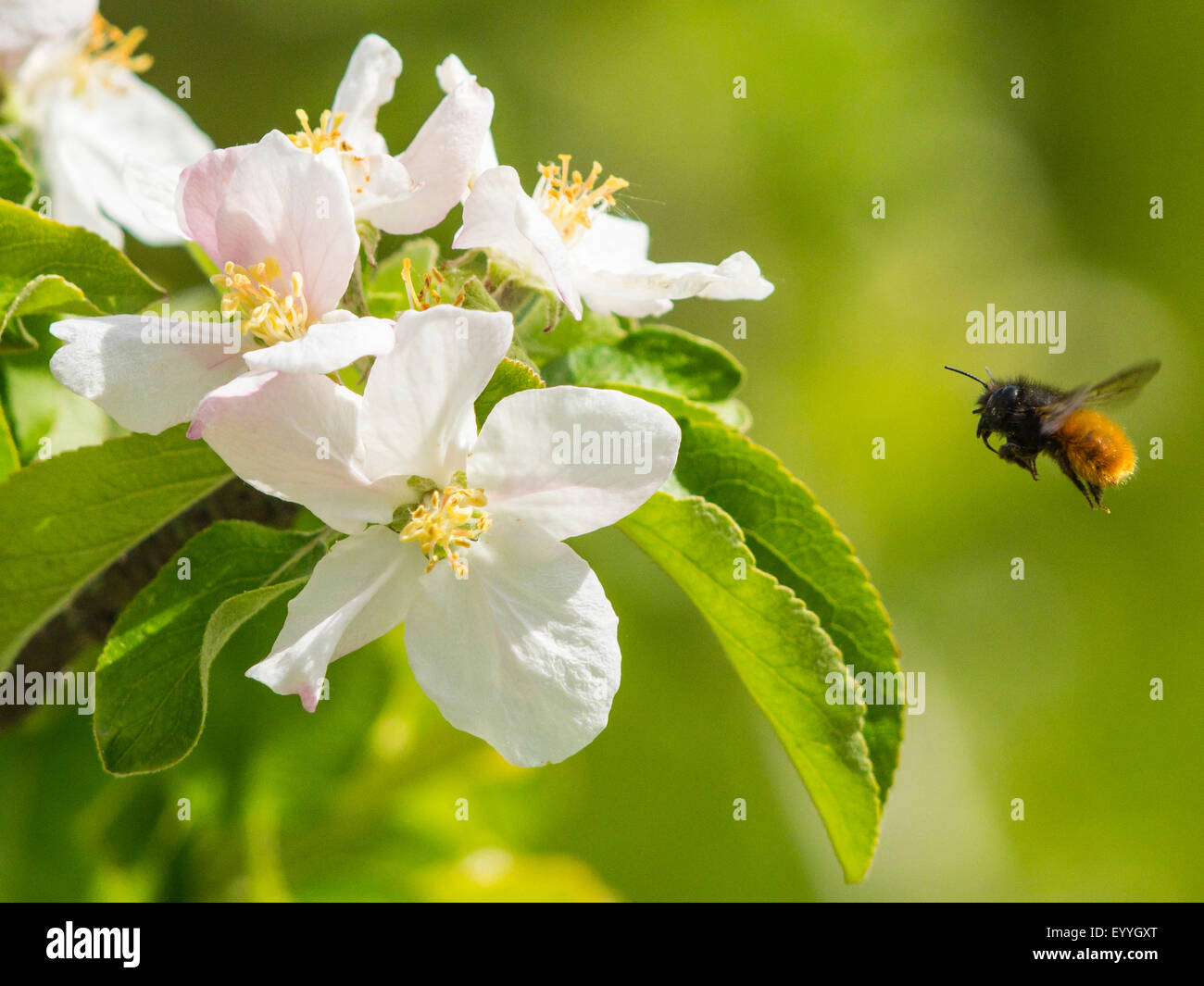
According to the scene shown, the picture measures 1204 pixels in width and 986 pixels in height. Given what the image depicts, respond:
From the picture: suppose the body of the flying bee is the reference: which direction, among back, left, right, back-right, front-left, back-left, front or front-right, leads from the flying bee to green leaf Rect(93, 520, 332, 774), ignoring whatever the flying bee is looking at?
front-left

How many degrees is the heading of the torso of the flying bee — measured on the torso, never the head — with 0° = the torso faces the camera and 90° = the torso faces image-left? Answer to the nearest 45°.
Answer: approximately 90°

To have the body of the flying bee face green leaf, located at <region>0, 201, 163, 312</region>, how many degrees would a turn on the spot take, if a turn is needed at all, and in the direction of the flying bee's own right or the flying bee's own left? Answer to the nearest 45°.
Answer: approximately 45° to the flying bee's own left
